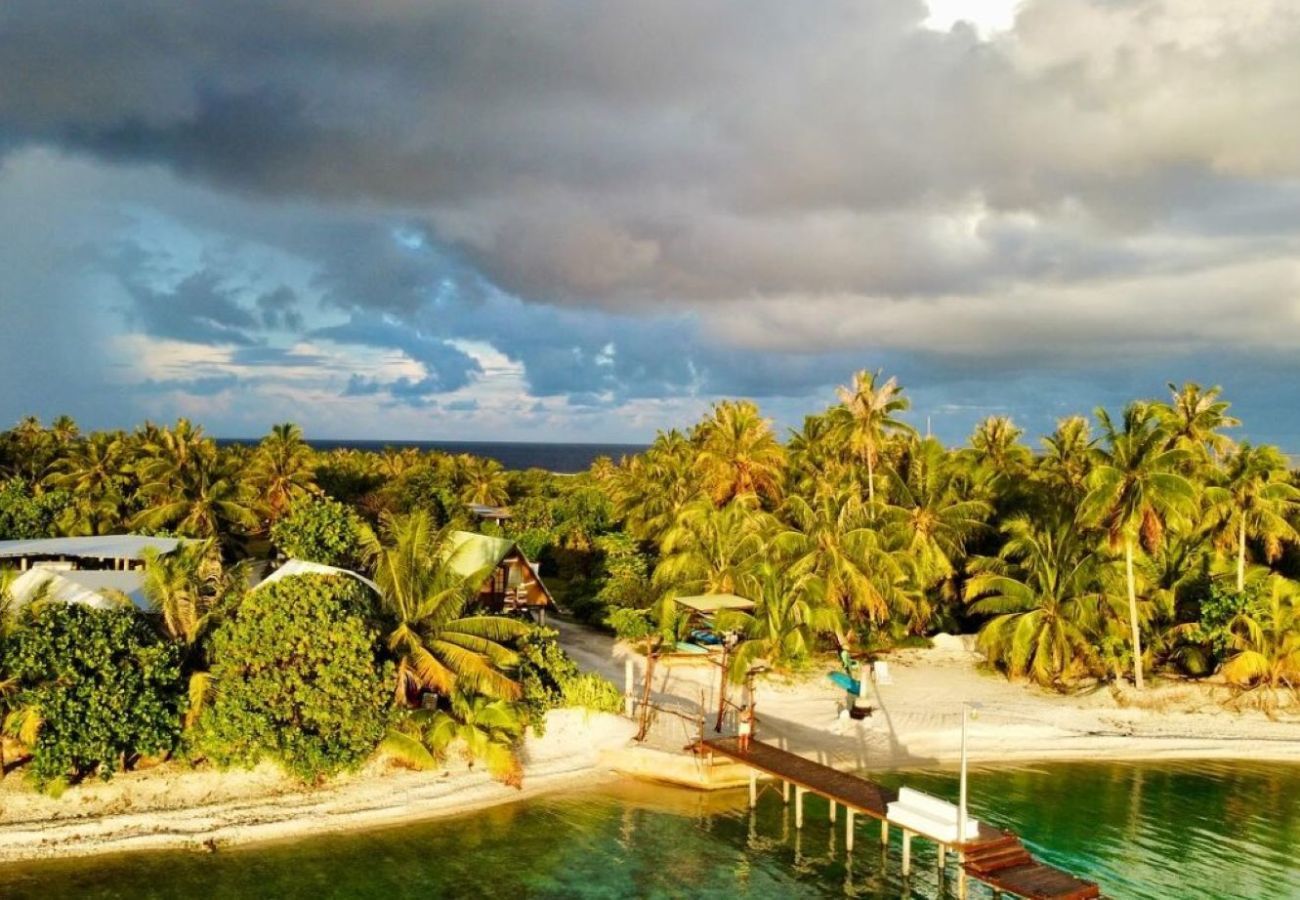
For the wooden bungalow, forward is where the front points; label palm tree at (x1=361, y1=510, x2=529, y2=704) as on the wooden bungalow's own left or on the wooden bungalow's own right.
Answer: on the wooden bungalow's own right

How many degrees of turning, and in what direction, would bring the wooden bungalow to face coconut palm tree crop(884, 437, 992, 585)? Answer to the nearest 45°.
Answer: approximately 45° to its left

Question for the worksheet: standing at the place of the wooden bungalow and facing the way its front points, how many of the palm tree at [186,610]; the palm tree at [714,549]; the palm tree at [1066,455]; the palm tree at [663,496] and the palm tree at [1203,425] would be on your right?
1

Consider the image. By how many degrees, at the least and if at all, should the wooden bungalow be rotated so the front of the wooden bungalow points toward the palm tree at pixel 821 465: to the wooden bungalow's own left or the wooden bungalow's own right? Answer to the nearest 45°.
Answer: approximately 90° to the wooden bungalow's own left

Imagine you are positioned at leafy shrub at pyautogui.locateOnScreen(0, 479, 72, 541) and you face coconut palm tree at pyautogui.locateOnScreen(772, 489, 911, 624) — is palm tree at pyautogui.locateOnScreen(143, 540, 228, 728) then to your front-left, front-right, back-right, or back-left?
front-right

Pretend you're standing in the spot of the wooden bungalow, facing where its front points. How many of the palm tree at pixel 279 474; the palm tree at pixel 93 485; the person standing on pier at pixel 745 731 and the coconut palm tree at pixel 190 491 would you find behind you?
3

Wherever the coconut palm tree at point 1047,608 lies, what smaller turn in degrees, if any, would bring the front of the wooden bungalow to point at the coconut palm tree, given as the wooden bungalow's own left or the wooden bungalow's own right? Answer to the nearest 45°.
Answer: approximately 45° to the wooden bungalow's own left

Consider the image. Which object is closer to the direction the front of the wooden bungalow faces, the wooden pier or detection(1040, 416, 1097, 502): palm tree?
the wooden pier

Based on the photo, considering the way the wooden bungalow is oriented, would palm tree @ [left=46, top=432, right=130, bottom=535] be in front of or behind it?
behind

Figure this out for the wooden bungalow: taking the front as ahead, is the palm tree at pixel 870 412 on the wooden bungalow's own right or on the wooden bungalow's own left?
on the wooden bungalow's own left

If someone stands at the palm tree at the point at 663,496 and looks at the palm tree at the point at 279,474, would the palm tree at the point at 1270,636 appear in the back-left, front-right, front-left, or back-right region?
back-left

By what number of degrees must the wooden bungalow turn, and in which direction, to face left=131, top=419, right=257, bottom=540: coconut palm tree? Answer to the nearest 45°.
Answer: approximately 180°

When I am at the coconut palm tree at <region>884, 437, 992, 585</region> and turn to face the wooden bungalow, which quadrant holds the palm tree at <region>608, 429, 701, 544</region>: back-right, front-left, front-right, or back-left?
front-right

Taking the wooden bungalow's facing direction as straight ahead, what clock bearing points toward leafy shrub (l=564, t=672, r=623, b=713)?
The leafy shrub is roughly at 1 o'clock from the wooden bungalow.

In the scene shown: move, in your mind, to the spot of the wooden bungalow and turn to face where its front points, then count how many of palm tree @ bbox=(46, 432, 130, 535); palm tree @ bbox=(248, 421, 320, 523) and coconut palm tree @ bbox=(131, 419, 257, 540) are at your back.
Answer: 3

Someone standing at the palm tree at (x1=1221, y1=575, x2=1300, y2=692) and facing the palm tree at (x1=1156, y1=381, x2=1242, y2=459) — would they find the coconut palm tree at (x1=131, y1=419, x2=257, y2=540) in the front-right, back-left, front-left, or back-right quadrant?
front-left

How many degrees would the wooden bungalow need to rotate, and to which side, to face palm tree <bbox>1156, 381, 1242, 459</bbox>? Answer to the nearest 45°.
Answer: approximately 45° to its left
